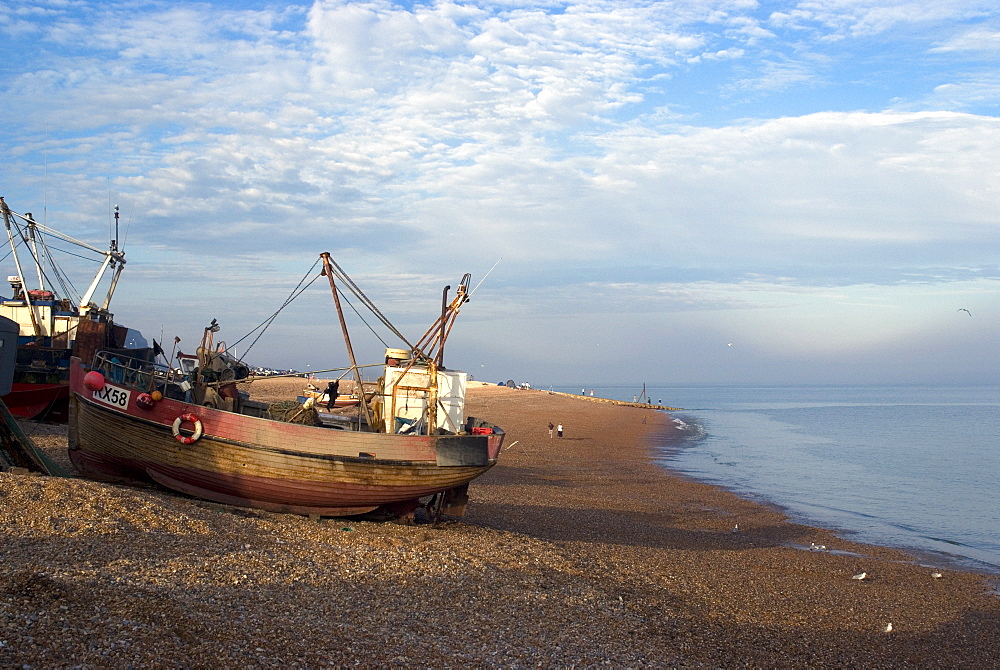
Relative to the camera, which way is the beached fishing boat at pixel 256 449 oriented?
to the viewer's left
